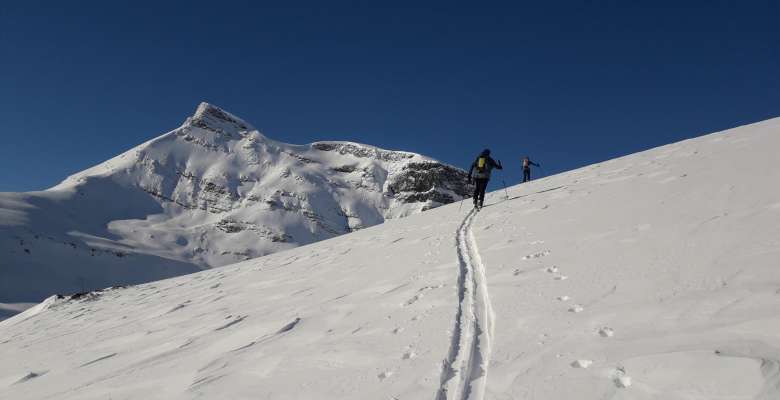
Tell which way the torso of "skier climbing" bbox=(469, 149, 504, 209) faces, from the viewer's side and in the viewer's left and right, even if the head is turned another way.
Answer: facing away from the viewer and to the right of the viewer

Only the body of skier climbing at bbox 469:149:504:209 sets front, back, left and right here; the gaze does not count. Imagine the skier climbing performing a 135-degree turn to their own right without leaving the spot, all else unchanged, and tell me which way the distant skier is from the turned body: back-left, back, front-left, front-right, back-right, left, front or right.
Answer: back
